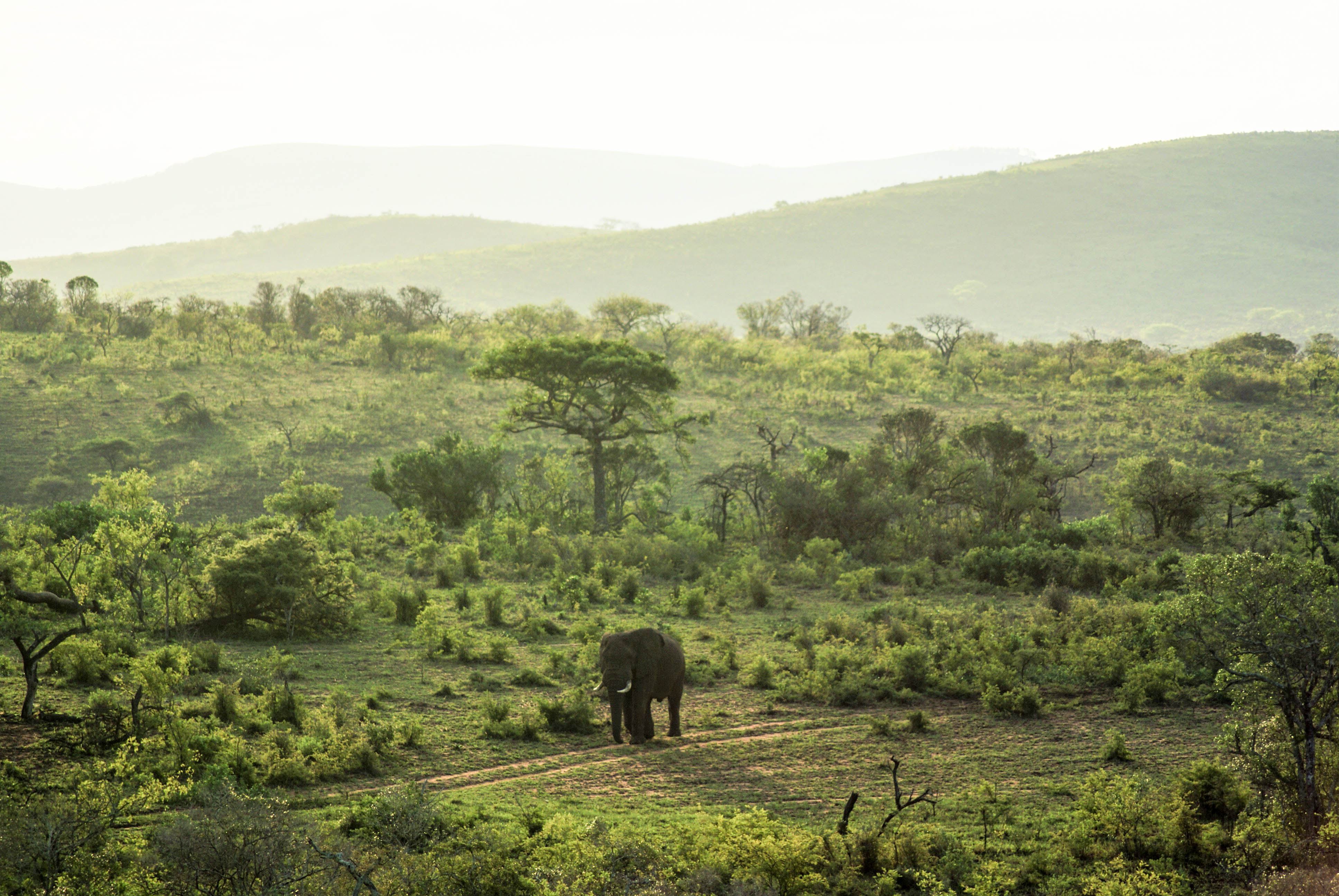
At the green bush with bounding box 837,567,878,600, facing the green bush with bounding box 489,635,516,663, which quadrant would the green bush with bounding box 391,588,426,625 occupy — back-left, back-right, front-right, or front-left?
front-right

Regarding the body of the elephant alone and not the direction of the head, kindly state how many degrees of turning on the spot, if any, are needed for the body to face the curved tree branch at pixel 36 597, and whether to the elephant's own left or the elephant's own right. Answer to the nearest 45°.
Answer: approximately 45° to the elephant's own right

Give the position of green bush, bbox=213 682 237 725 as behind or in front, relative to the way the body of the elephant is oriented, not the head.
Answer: in front

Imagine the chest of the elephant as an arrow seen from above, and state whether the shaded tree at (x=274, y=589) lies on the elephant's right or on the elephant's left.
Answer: on the elephant's right

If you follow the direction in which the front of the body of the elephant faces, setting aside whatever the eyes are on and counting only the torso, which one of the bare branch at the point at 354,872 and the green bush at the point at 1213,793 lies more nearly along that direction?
the bare branch

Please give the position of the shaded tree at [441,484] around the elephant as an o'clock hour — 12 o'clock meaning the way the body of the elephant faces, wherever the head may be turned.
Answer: The shaded tree is roughly at 4 o'clock from the elephant.

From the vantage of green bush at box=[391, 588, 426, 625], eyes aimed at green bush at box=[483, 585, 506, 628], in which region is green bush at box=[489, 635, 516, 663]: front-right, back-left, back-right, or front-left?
front-right

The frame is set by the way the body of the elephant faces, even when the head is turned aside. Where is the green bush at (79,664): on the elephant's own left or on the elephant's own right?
on the elephant's own right

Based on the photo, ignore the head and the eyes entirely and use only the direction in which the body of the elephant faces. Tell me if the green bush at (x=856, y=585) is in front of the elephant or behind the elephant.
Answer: behind

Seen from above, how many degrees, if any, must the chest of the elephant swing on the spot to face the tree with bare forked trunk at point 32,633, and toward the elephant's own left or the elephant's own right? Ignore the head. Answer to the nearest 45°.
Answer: approximately 45° to the elephant's own right

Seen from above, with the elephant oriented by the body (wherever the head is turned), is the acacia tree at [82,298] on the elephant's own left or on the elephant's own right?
on the elephant's own right

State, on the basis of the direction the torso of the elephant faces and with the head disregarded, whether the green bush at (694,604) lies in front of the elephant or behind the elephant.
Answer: behind

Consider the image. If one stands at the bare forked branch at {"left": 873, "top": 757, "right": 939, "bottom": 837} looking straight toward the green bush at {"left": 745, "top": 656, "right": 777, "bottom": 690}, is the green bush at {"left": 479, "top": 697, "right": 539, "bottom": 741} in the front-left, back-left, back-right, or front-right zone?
front-left
